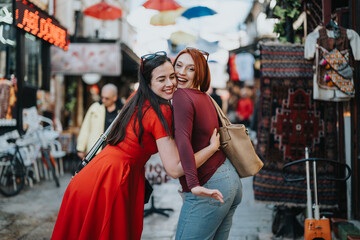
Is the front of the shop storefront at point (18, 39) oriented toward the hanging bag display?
yes

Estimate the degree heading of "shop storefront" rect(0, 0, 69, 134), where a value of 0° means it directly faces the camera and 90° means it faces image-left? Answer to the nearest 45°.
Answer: approximately 315°

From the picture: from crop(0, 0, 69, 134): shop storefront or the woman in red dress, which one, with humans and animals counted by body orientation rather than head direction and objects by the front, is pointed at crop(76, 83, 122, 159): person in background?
the shop storefront

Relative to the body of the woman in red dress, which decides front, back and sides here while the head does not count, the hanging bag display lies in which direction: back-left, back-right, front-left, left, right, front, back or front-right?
front-left

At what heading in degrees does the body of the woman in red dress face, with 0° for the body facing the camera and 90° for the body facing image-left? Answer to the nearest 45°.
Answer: approximately 270°

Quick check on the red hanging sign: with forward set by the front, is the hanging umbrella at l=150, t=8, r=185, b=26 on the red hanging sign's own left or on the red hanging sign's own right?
on the red hanging sign's own left

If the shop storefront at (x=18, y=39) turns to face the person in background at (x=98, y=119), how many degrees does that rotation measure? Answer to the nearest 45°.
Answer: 0° — it already faces them

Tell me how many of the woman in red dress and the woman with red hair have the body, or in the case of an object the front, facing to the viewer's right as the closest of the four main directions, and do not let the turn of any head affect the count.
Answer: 1

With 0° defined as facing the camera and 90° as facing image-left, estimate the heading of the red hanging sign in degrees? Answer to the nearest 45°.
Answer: approximately 315°
